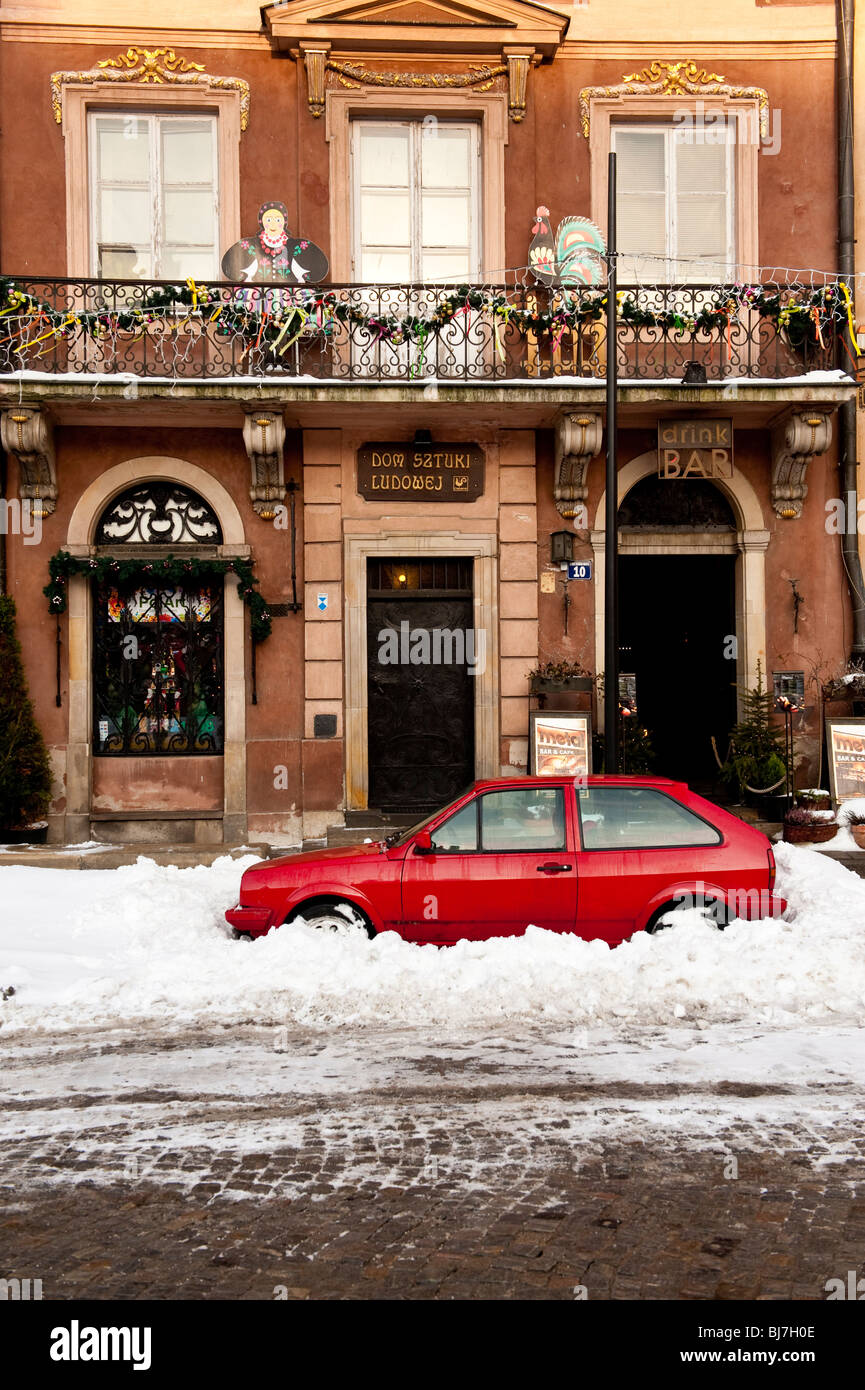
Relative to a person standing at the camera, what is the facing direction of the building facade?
facing the viewer

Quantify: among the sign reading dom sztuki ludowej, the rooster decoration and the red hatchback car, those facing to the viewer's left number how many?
2

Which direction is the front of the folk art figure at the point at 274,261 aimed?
toward the camera

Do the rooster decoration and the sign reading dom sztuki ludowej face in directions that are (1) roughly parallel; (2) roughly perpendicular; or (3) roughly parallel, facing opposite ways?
roughly perpendicular

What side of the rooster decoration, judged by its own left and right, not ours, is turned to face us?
left

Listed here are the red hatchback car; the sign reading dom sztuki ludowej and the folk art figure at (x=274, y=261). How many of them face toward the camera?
2

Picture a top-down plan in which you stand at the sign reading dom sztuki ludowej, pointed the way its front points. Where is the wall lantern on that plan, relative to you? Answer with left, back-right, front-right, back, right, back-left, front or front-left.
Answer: left

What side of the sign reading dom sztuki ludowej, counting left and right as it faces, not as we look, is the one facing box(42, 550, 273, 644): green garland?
right

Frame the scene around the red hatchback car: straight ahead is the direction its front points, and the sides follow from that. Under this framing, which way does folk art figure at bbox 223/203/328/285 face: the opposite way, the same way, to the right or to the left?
to the left

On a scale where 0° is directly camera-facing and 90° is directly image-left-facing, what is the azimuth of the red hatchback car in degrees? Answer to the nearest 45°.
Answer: approximately 90°
